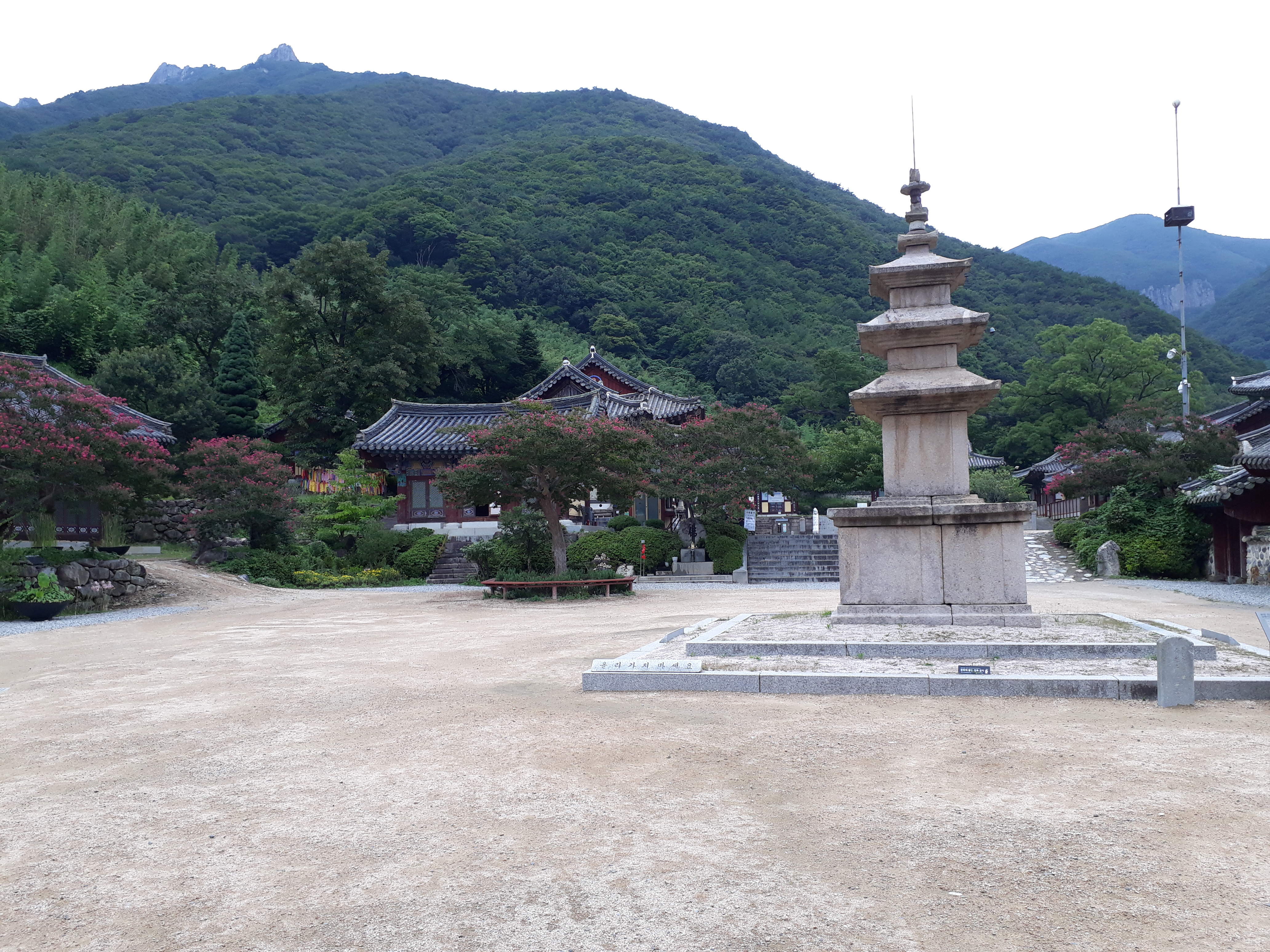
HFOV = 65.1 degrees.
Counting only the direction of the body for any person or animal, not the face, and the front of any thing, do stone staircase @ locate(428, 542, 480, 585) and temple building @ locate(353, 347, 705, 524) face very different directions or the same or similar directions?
same or similar directions

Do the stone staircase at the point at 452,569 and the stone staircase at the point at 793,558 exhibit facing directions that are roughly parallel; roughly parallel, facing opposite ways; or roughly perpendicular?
roughly parallel

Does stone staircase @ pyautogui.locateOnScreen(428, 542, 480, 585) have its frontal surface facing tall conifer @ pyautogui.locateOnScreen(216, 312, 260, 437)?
no

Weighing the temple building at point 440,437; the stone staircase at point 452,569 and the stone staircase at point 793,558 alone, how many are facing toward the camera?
3

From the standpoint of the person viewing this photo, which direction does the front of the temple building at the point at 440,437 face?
facing the viewer

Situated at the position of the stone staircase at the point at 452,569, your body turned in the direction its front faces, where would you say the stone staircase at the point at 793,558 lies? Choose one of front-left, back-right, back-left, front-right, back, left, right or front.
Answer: left

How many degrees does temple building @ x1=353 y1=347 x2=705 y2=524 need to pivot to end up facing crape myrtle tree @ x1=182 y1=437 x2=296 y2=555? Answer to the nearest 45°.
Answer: approximately 45° to its right

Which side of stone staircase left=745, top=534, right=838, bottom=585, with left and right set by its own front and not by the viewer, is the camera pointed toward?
front

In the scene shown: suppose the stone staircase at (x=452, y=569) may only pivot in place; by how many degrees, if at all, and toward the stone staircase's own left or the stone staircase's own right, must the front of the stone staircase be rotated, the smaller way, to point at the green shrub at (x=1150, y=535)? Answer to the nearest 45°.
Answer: approximately 90° to the stone staircase's own left

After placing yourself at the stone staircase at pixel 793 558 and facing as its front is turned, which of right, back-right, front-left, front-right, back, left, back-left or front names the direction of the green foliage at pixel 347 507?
right

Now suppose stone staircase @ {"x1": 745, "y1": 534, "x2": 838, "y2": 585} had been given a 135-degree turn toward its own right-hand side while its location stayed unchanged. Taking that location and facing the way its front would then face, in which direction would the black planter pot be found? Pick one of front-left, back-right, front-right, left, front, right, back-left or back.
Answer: left

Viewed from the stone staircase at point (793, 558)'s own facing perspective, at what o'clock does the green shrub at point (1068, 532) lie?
The green shrub is roughly at 8 o'clock from the stone staircase.

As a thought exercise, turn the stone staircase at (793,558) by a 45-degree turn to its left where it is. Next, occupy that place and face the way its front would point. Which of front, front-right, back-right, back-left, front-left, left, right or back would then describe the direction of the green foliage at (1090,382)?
left

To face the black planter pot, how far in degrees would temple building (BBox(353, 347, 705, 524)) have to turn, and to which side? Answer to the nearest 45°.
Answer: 0° — it already faces it

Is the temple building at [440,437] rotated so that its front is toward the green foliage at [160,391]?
no

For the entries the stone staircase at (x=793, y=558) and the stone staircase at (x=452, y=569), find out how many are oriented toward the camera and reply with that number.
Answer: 2

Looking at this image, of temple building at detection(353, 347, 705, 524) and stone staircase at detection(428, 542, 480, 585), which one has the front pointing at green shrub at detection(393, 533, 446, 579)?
the temple building

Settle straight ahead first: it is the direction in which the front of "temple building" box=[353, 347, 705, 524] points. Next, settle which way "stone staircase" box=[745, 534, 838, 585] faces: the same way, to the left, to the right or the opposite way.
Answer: the same way
